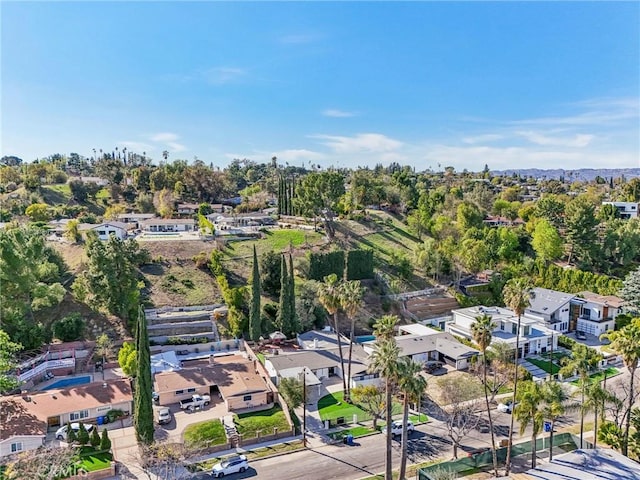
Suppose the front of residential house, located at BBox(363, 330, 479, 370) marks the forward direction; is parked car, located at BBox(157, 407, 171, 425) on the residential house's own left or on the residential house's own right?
on the residential house's own right

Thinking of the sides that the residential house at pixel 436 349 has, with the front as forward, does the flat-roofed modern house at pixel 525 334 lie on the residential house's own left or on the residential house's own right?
on the residential house's own left

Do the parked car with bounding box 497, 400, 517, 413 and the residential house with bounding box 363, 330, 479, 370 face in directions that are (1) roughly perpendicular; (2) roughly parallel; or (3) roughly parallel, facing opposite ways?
roughly perpendicular

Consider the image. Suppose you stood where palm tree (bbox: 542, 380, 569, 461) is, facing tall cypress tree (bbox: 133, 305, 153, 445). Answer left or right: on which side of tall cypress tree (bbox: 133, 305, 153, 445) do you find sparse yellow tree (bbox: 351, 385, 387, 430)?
right

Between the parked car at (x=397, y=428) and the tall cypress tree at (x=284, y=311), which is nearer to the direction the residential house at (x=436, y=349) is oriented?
the parked car

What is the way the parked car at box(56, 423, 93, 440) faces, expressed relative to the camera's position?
facing to the left of the viewer

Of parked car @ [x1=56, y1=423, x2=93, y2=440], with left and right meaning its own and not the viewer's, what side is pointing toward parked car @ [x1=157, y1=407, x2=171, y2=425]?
back

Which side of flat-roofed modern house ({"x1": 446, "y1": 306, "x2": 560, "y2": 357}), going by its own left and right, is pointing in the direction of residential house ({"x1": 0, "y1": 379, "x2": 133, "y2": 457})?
right

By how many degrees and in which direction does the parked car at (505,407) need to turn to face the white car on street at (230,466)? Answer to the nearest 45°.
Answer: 0° — it already faces it

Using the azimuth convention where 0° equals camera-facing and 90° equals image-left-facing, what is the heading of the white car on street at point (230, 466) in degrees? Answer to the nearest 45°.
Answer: approximately 45°
